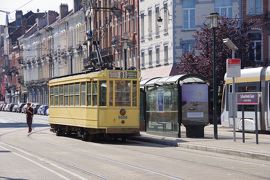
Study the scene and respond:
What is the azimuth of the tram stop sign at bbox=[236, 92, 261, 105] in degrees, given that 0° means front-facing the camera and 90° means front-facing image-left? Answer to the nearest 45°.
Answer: approximately 0°

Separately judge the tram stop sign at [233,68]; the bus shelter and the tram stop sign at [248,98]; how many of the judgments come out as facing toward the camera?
2

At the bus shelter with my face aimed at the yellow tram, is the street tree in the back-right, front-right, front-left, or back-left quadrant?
back-right

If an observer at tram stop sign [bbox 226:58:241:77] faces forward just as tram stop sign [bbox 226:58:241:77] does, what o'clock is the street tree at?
The street tree is roughly at 6 o'clock from the tram stop sign.

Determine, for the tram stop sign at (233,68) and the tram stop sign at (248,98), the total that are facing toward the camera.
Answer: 2

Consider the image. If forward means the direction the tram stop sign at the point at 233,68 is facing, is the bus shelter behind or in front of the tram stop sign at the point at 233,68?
behind

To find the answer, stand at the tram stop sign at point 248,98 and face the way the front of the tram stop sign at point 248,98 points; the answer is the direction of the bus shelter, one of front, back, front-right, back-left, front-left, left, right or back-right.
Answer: back-right

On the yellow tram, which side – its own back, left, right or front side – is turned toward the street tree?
left

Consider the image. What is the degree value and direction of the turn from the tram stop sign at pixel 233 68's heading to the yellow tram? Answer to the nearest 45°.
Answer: approximately 90° to its right
